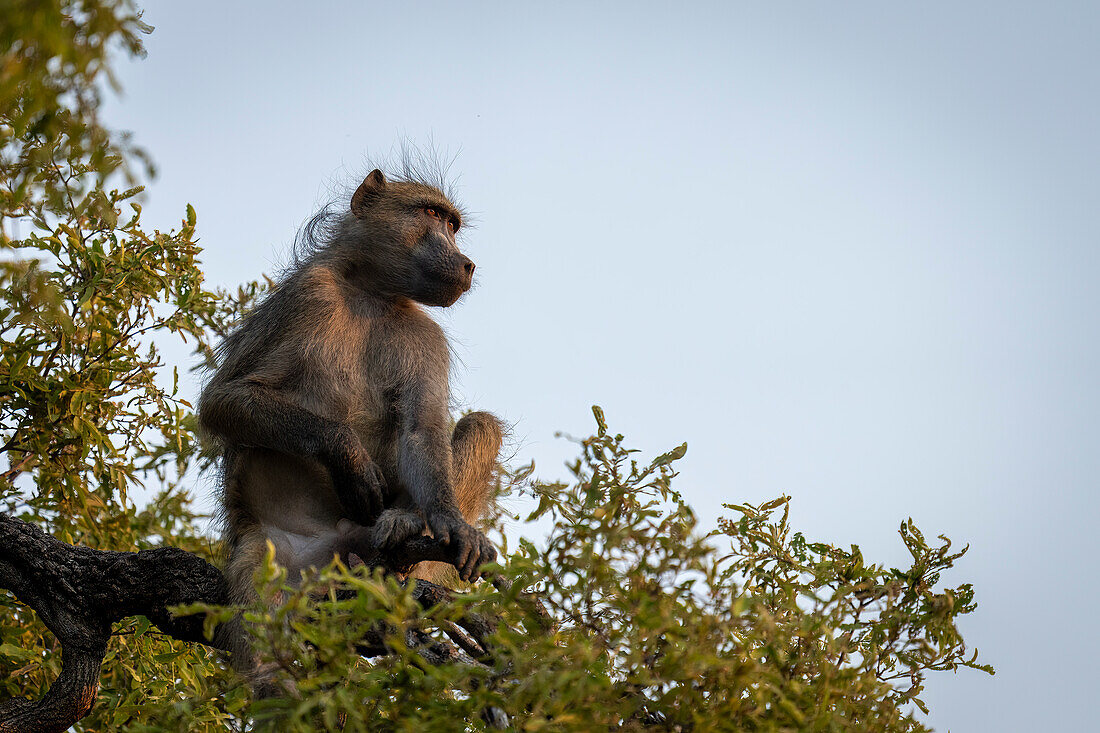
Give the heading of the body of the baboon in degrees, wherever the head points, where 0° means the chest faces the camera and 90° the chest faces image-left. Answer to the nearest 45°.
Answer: approximately 315°
